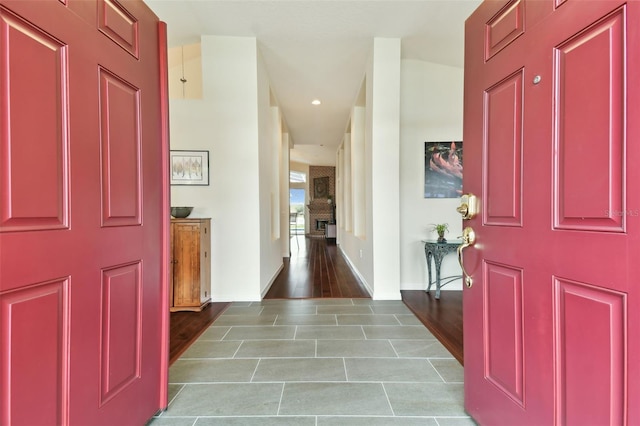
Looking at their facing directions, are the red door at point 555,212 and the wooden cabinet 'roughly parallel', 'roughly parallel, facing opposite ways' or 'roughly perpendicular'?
roughly perpendicular

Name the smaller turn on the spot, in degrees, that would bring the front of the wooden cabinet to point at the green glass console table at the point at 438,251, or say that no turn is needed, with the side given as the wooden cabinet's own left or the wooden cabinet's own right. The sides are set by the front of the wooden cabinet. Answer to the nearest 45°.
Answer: approximately 90° to the wooden cabinet's own left

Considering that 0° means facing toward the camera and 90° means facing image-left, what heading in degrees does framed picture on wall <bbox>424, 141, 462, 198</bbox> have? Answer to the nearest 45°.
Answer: approximately 0°

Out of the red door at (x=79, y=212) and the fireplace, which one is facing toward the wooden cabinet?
the fireplace

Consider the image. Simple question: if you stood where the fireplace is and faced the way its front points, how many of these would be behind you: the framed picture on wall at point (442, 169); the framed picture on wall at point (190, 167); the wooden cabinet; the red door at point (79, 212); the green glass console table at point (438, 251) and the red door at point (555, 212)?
0

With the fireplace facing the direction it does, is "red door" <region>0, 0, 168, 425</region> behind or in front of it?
in front

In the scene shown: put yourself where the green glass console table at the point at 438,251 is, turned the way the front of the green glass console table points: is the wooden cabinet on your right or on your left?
on your right

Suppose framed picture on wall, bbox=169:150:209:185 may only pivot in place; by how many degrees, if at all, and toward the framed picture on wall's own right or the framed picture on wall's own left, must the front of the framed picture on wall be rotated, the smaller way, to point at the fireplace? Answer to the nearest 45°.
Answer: approximately 135° to the framed picture on wall's own left

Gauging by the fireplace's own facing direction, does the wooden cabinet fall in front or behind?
in front

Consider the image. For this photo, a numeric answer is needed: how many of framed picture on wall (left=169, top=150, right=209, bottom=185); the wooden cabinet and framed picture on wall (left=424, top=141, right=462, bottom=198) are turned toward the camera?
3

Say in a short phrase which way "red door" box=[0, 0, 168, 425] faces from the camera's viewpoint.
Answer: facing the viewer and to the right of the viewer

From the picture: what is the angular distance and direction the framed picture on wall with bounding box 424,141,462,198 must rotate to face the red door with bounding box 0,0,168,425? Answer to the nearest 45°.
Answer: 0° — it already faces it

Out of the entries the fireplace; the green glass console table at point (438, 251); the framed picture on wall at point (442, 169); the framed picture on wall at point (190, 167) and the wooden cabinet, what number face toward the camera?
5

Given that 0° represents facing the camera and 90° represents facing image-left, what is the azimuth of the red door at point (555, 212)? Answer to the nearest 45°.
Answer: approximately 45°

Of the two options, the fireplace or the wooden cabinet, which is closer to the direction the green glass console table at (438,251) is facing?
the wooden cabinet

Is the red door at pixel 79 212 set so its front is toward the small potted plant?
no

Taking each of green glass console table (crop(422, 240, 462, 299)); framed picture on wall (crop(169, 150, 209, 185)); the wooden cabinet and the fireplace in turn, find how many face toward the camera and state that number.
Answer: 4
